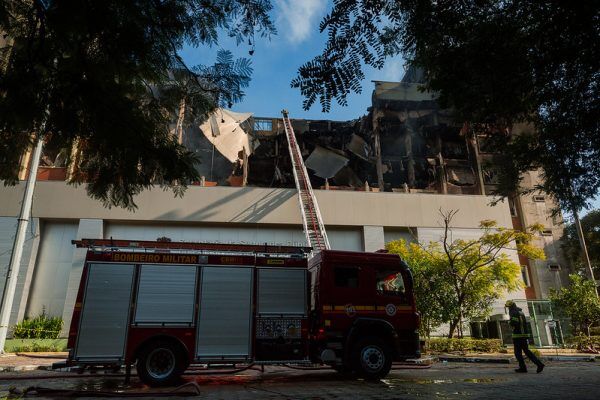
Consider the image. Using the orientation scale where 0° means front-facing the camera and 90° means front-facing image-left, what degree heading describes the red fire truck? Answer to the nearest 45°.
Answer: approximately 270°

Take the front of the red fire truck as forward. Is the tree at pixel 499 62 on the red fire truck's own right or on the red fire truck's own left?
on the red fire truck's own right

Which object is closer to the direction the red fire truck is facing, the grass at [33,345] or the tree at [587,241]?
the tree

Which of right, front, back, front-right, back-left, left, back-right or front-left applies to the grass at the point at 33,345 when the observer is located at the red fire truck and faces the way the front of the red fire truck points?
back-left

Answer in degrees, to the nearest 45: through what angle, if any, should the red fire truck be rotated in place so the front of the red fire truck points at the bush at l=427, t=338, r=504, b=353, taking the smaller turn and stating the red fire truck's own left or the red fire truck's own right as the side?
approximately 45° to the red fire truck's own left

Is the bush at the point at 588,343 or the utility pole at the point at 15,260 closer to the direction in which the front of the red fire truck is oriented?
the bush

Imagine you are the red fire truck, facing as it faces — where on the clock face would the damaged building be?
The damaged building is roughly at 9 o'clock from the red fire truck.

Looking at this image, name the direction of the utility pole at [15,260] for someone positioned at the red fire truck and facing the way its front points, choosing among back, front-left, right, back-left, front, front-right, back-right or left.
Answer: back-left

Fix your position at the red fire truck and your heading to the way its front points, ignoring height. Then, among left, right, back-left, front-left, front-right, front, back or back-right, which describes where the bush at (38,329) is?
back-left

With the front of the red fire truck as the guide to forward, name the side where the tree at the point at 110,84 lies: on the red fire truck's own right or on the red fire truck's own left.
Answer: on the red fire truck's own right

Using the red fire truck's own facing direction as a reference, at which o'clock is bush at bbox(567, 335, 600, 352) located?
The bush is roughly at 11 o'clock from the red fire truck.
